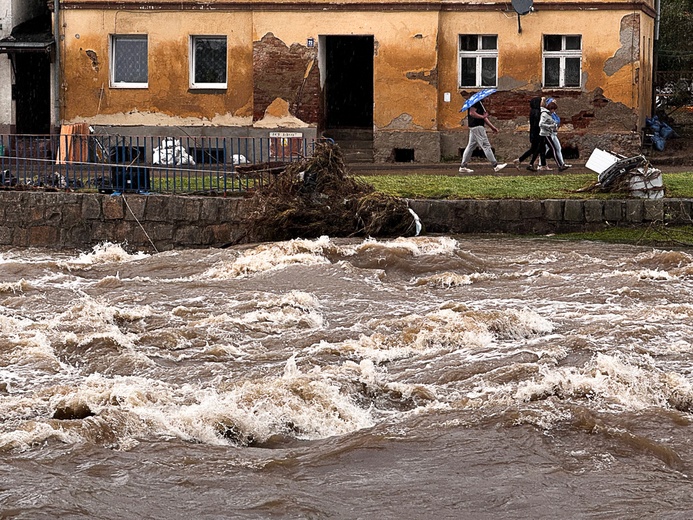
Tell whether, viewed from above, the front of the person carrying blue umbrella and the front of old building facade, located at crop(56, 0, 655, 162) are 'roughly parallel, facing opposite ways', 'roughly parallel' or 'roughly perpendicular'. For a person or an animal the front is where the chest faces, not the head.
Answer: roughly perpendicular

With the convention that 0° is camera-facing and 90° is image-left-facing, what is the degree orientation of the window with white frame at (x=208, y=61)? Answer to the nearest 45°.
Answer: approximately 0°

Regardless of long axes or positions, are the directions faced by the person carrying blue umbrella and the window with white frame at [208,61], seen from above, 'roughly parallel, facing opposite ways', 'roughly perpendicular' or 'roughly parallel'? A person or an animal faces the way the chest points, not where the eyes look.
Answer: roughly perpendicular

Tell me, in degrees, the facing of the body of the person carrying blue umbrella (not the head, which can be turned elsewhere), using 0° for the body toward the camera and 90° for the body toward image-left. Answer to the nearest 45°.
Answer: approximately 270°

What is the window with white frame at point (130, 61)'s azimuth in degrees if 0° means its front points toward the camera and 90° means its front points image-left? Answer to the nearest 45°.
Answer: approximately 0°
